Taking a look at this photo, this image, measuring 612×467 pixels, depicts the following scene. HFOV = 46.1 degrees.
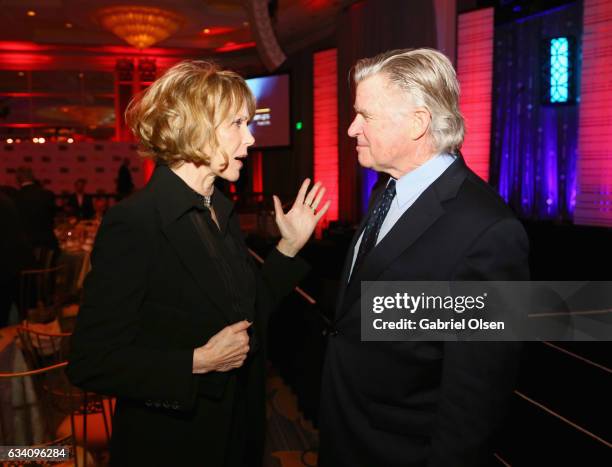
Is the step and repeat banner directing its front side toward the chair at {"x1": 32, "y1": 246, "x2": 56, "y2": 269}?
yes

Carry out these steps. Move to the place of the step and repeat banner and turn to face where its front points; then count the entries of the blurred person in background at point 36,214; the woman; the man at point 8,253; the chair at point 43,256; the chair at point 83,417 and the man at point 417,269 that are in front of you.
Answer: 6

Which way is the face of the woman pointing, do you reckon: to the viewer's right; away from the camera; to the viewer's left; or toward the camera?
to the viewer's right

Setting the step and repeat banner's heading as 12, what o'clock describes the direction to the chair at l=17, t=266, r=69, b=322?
The chair is roughly at 12 o'clock from the step and repeat banner.

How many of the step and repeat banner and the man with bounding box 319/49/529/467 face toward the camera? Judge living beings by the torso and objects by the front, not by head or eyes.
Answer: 1

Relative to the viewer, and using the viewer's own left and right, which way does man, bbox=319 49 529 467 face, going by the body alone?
facing to the left of the viewer

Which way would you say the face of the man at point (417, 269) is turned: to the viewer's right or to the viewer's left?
to the viewer's left

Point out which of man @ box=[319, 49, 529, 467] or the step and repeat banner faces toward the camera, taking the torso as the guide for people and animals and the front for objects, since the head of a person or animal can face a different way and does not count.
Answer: the step and repeat banner

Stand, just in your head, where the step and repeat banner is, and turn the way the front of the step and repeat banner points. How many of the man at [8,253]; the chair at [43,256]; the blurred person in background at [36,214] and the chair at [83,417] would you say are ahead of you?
4

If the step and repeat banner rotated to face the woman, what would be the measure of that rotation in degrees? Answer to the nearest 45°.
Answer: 0° — it already faces them

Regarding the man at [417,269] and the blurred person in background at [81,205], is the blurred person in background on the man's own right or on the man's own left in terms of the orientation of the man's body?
on the man's own right

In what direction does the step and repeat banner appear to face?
toward the camera

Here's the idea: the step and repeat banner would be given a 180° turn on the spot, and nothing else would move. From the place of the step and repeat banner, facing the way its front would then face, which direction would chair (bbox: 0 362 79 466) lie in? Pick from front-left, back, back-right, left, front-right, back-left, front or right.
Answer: back

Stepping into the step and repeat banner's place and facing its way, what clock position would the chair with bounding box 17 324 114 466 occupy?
The chair is roughly at 12 o'clock from the step and repeat banner.

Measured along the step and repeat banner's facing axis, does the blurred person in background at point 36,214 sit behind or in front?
in front
